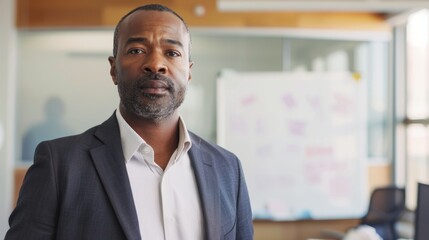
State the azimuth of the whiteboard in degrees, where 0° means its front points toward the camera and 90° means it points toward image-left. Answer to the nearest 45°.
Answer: approximately 0°

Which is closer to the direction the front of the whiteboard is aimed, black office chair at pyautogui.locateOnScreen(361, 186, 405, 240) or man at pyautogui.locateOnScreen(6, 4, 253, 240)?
the man

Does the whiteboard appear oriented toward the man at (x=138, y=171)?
yes
